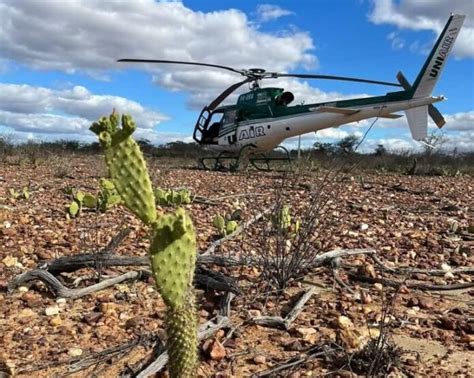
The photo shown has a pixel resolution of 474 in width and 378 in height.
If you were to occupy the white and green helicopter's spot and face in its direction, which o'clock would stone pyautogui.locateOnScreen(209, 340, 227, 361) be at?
The stone is roughly at 9 o'clock from the white and green helicopter.

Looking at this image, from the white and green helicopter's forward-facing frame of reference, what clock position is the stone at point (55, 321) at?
The stone is roughly at 9 o'clock from the white and green helicopter.

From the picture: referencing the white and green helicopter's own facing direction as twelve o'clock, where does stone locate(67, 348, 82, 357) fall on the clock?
The stone is roughly at 9 o'clock from the white and green helicopter.

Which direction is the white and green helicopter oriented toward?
to the viewer's left

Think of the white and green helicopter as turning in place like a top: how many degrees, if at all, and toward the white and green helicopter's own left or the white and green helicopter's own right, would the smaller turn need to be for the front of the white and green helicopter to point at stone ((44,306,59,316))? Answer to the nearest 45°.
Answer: approximately 90° to the white and green helicopter's own left

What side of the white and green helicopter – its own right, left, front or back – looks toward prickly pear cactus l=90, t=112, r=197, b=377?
left

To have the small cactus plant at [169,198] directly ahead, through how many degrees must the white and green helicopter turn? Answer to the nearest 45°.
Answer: approximately 90° to its left

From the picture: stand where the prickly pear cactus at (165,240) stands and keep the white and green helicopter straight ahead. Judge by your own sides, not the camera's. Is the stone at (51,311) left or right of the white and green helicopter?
left

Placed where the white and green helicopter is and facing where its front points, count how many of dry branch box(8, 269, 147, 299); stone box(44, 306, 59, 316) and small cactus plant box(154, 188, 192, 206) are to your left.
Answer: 3

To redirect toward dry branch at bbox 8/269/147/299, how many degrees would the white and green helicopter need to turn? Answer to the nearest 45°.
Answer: approximately 90° to its left
